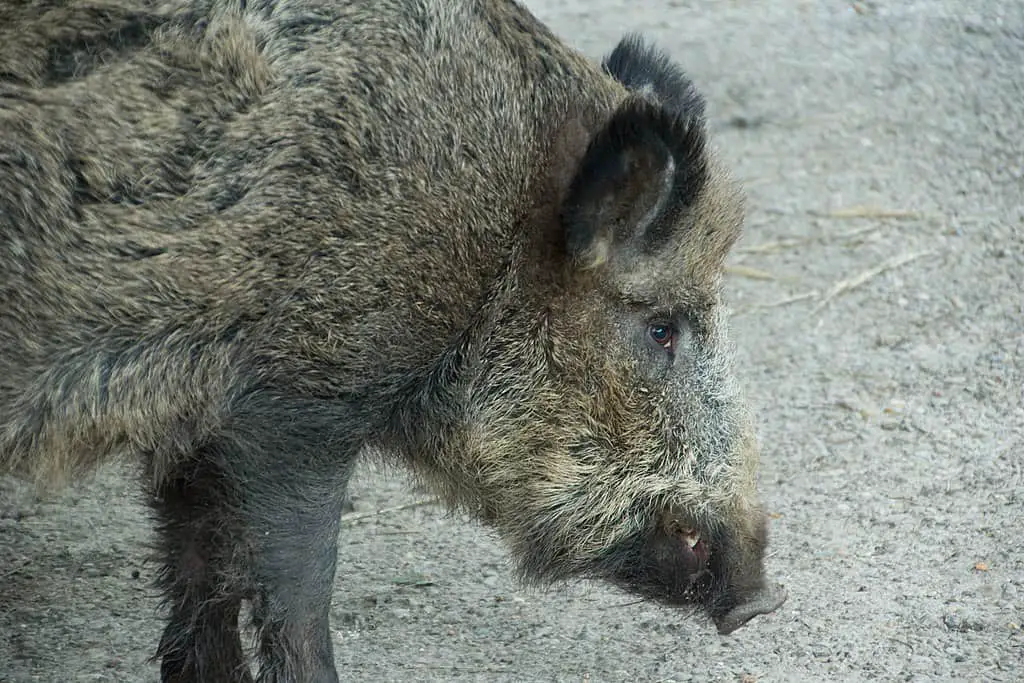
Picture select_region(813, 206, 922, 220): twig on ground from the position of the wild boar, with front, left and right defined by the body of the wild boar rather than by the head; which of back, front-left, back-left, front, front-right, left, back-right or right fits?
front-left

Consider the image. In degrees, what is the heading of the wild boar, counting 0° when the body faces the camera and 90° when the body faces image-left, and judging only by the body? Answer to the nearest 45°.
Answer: approximately 270°

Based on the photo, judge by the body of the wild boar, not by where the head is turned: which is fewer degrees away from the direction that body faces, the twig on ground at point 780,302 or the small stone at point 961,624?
the small stone

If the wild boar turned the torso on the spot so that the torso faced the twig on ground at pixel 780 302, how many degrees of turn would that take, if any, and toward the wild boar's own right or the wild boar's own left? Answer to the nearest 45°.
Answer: approximately 45° to the wild boar's own left

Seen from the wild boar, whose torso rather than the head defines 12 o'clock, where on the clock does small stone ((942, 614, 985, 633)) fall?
The small stone is roughly at 12 o'clock from the wild boar.

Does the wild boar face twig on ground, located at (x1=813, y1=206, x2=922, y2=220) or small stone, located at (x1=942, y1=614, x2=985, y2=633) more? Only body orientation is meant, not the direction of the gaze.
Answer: the small stone
